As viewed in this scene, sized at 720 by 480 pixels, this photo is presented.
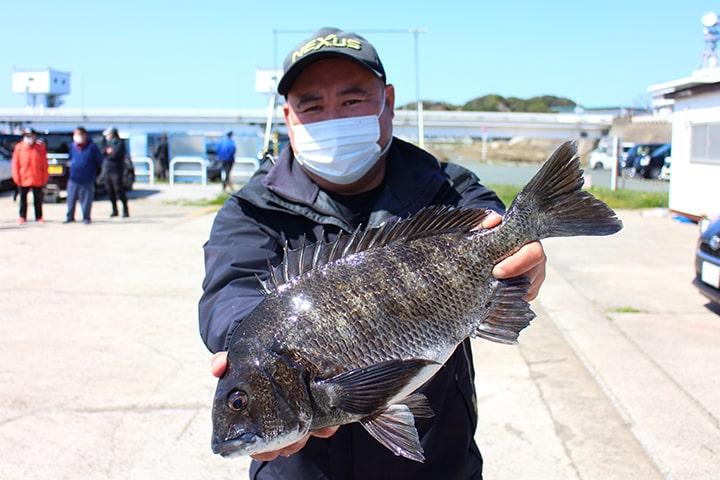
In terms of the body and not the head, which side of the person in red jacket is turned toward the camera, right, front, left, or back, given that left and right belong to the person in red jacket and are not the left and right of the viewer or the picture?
front

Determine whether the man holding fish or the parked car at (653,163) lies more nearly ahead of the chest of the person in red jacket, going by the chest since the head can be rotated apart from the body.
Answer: the man holding fish

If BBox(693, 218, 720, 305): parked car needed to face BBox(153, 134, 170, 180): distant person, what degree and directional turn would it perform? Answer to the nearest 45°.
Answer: approximately 90° to its right

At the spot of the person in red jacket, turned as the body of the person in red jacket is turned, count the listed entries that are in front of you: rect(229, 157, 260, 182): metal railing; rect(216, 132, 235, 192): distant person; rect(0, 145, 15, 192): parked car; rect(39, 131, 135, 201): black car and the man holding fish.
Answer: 1

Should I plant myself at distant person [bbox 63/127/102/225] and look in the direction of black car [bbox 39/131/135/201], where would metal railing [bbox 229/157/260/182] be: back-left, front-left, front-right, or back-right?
front-right

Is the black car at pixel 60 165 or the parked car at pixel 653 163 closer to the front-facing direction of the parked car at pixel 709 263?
the black car

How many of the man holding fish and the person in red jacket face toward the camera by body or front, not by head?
2

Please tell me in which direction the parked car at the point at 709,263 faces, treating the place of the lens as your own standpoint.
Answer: facing the viewer and to the left of the viewer

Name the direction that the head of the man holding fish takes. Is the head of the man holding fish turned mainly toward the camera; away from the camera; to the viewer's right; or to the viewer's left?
toward the camera

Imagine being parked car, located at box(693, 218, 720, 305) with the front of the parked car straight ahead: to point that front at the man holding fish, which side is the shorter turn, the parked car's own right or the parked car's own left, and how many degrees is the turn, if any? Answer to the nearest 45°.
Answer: approximately 45° to the parked car's own left

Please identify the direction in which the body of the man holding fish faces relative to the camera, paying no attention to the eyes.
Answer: toward the camera

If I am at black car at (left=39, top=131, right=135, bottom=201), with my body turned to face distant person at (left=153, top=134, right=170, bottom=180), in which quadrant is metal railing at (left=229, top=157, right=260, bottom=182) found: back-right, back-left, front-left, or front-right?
front-right

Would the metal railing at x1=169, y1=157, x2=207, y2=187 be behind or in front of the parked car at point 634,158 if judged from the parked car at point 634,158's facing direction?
in front
